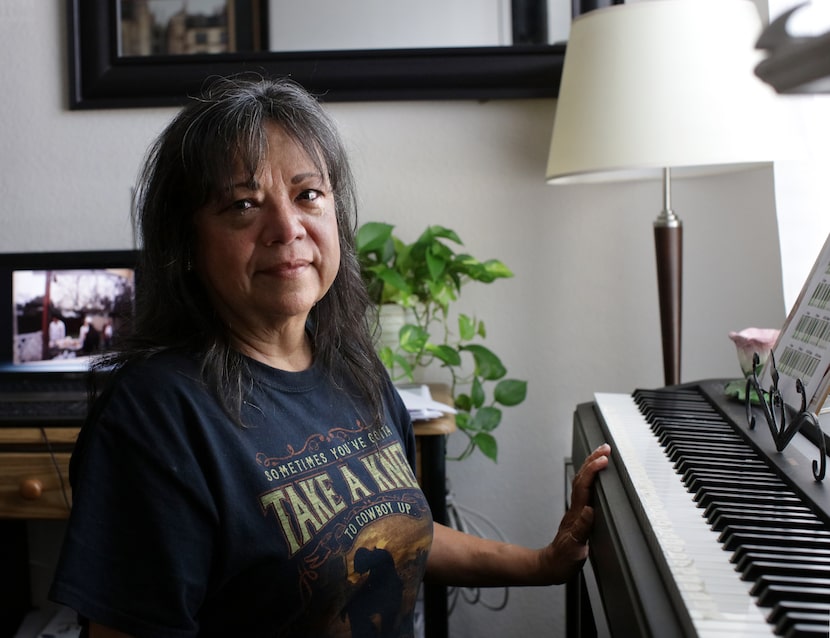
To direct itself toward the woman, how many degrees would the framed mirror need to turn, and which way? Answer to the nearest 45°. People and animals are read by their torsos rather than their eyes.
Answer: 0° — it already faces them

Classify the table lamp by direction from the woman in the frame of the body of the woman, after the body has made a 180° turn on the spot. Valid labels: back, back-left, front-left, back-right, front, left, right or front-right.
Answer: right

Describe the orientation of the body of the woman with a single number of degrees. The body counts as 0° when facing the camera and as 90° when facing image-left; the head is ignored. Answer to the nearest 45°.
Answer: approximately 315°

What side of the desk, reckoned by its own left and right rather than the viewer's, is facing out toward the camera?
front

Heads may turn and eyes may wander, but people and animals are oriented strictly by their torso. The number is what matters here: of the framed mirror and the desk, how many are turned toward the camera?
2

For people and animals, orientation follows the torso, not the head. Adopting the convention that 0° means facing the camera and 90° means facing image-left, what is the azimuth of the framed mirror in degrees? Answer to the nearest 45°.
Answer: approximately 0°
